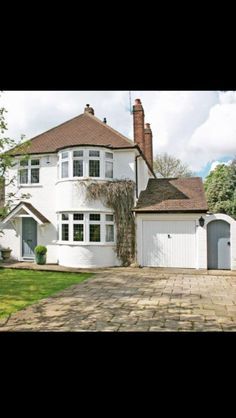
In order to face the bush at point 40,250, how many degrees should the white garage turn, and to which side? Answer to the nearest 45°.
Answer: approximately 90° to its right

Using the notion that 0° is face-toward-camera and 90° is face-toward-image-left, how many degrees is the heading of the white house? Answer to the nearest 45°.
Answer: approximately 0°

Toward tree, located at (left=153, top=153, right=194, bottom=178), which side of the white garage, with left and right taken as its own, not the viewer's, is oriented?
back

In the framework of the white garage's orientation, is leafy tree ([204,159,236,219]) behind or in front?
behind

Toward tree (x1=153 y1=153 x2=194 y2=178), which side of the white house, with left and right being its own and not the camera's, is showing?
back

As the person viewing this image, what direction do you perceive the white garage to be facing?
facing the viewer

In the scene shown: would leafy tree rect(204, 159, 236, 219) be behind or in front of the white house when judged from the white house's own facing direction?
behind
